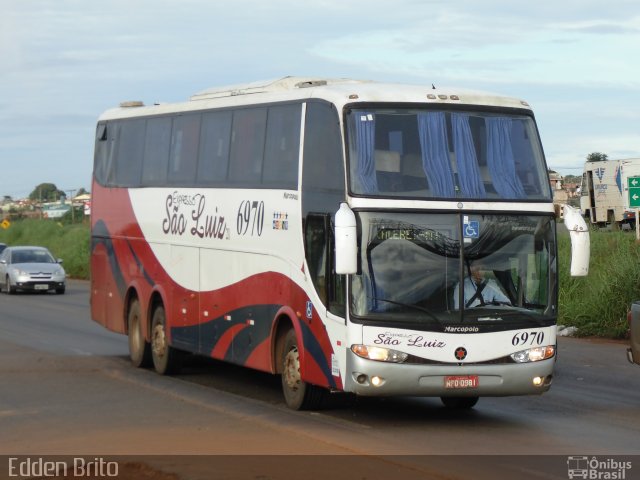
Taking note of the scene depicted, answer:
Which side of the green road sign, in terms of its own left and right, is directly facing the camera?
front

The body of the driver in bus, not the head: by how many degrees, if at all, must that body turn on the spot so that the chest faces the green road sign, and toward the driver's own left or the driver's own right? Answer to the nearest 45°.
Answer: approximately 180°

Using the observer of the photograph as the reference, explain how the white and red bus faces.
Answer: facing the viewer and to the right of the viewer

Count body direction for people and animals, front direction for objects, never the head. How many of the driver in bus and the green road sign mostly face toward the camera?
2

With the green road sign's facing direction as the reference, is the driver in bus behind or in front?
in front

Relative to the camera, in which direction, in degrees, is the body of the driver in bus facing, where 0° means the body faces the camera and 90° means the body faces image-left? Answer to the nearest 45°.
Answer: approximately 0°
